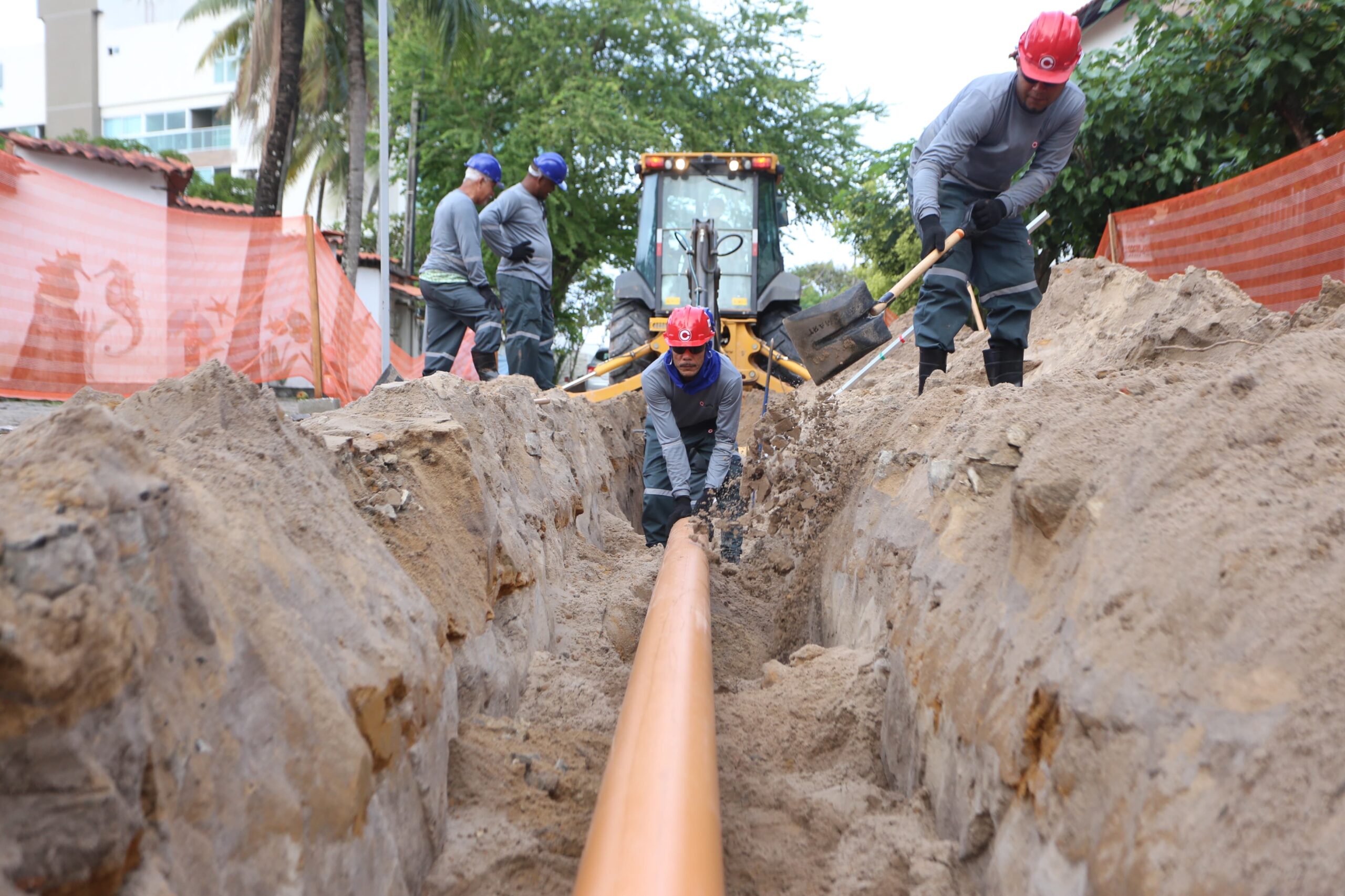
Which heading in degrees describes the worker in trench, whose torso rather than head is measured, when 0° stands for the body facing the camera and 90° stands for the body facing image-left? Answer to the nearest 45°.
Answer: approximately 0°

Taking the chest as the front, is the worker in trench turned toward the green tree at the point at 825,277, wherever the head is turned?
no

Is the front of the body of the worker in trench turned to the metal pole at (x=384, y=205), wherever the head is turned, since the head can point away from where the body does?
no

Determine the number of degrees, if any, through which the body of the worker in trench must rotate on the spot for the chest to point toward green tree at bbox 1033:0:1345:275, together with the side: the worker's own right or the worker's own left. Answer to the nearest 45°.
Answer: approximately 135° to the worker's own left

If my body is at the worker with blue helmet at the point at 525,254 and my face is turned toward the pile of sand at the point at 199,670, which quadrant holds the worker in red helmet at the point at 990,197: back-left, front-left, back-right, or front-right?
front-left

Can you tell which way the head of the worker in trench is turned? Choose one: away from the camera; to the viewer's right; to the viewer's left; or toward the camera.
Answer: toward the camera

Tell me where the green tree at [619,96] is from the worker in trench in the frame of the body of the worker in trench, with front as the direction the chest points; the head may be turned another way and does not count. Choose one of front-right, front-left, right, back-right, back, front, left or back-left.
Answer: back

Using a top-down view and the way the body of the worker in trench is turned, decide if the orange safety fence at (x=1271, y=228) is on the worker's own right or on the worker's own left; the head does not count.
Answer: on the worker's own left

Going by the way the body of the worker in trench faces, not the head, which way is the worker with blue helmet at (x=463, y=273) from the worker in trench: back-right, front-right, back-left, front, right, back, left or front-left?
back-right

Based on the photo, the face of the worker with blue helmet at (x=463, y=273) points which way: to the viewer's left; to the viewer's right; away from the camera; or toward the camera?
to the viewer's right

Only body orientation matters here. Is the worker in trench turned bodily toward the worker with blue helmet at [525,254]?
no

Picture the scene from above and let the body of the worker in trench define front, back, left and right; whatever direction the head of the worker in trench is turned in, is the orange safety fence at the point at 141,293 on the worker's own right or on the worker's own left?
on the worker's own right

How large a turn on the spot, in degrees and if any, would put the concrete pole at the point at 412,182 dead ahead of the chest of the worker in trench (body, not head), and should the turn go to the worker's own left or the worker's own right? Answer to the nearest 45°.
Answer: approximately 180°

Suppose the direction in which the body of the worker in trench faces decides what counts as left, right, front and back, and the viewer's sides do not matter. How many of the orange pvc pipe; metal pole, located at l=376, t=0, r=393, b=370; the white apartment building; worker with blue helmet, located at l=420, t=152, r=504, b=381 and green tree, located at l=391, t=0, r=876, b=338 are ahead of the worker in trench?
1

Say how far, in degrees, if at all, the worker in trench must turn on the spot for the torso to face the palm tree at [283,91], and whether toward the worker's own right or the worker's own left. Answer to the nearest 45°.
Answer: approximately 135° to the worker's own right
